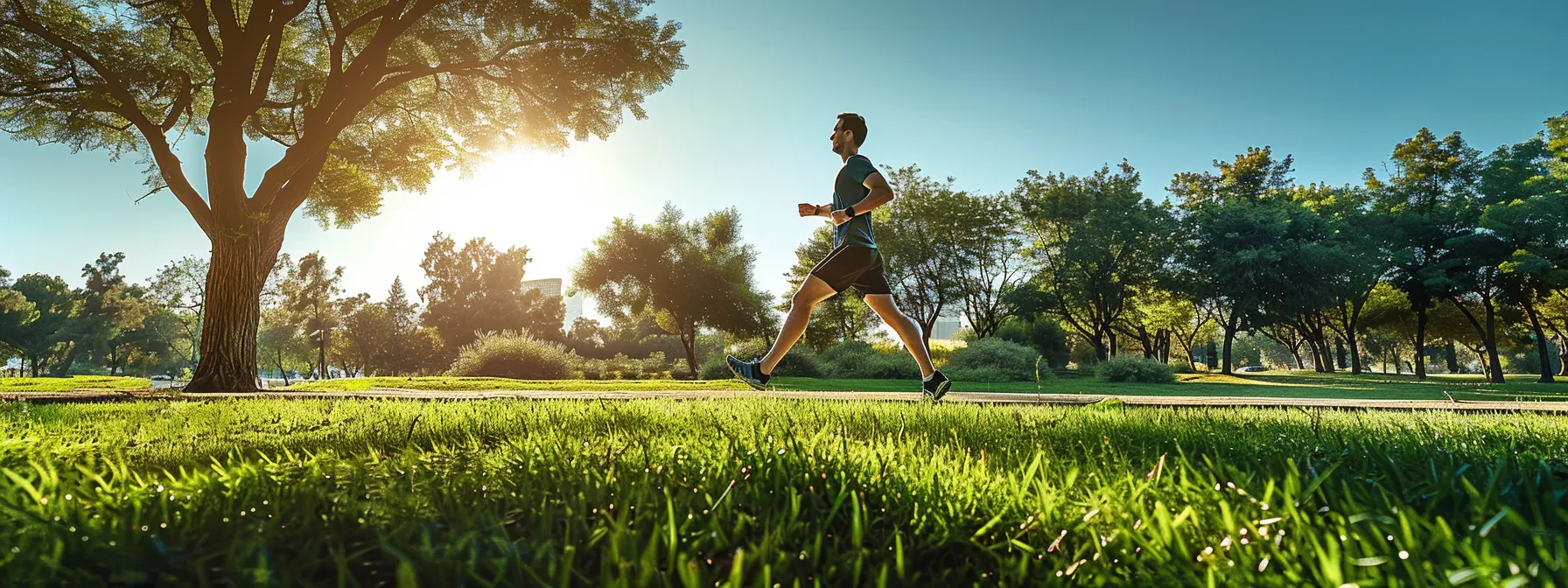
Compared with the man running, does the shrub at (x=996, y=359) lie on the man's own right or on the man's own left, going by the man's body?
on the man's own right

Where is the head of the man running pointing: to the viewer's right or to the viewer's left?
to the viewer's left

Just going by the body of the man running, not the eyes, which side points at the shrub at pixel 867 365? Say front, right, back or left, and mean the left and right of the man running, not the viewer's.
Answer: right

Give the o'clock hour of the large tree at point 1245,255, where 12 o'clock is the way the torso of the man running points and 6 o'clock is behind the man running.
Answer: The large tree is roughly at 4 o'clock from the man running.

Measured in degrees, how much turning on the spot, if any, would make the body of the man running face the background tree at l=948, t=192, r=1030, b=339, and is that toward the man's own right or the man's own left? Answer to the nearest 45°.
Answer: approximately 90° to the man's own right

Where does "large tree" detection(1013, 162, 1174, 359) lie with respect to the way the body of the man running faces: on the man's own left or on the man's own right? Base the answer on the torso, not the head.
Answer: on the man's own right

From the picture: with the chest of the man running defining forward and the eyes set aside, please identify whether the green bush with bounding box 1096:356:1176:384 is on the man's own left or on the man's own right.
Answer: on the man's own right

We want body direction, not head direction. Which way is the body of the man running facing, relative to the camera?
to the viewer's left

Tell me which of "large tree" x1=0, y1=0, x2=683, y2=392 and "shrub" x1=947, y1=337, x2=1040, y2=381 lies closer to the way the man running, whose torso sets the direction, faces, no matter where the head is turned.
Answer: the large tree
